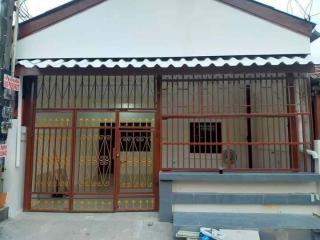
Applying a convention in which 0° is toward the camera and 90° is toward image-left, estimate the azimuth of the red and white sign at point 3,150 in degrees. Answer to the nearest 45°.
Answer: approximately 0°

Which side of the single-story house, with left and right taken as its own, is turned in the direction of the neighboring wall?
right

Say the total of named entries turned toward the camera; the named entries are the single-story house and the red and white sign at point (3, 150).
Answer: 2

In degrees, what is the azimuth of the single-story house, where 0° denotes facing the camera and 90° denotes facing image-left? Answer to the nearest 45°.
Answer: approximately 0°

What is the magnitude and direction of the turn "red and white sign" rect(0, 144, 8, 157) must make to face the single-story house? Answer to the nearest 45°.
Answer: approximately 90° to its left
